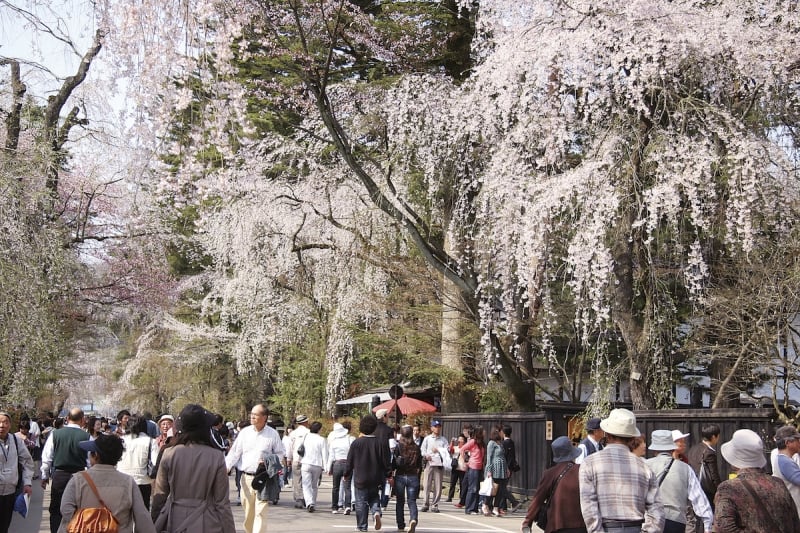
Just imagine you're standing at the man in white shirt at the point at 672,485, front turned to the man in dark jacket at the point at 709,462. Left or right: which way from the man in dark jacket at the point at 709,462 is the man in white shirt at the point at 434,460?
left

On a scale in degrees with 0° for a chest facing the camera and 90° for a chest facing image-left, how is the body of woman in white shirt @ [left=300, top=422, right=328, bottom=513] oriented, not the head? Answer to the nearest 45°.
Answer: approximately 180°

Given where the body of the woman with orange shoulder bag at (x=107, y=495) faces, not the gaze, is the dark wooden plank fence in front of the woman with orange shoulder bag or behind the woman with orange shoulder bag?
in front

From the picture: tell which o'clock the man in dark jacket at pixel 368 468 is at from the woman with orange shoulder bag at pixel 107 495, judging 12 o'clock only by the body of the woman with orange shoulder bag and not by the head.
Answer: The man in dark jacket is roughly at 1 o'clock from the woman with orange shoulder bag.

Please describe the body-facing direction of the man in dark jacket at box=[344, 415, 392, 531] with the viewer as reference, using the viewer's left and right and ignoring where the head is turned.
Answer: facing away from the viewer

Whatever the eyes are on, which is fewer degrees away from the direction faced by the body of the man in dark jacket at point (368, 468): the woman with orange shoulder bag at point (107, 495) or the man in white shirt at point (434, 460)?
the man in white shirt

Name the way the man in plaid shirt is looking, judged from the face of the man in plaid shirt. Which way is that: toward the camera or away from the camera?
away from the camera

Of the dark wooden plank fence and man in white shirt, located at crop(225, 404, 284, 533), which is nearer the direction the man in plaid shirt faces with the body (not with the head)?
the dark wooden plank fence

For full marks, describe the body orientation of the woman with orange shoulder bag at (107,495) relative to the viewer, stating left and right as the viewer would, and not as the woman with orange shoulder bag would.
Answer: facing away from the viewer

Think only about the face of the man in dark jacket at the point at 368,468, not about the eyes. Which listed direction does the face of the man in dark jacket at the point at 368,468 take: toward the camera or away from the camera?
away from the camera

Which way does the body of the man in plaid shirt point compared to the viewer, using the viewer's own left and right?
facing away from the viewer

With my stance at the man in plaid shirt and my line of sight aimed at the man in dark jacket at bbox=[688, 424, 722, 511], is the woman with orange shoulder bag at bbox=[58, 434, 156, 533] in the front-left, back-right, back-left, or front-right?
back-left

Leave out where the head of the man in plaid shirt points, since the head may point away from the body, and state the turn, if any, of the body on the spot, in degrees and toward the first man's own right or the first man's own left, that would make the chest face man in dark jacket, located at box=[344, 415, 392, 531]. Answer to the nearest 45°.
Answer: approximately 45° to the first man's own left

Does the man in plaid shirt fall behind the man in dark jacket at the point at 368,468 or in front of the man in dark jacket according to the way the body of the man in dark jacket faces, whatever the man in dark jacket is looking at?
behind
